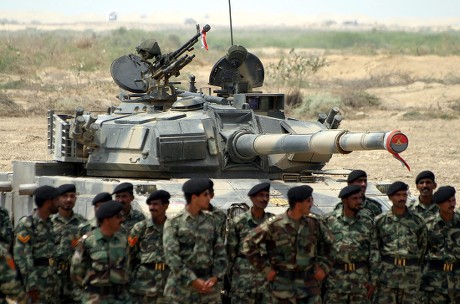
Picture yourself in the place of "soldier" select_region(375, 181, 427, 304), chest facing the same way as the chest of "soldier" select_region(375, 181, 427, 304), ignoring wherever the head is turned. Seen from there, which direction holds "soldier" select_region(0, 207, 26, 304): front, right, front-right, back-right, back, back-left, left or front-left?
front-right

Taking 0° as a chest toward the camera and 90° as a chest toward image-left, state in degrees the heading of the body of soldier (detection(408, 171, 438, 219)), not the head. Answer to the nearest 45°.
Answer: approximately 0°

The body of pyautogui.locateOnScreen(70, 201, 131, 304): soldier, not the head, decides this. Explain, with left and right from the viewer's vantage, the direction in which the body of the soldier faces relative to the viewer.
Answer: facing the viewer and to the right of the viewer

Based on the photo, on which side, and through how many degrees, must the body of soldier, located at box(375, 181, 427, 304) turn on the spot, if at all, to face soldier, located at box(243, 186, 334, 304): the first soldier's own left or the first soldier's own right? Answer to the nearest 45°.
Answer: approximately 45° to the first soldier's own right

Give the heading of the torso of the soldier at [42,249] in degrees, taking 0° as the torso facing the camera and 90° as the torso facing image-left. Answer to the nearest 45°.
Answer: approximately 315°

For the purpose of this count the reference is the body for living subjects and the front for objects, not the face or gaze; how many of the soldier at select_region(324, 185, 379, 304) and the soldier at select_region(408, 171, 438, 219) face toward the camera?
2

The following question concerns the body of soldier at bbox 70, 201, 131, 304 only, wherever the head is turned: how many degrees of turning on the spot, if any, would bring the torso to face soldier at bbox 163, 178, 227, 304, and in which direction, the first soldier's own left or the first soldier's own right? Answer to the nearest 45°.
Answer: approximately 45° to the first soldier's own left

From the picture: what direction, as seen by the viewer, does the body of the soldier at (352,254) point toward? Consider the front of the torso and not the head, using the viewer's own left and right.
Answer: facing the viewer

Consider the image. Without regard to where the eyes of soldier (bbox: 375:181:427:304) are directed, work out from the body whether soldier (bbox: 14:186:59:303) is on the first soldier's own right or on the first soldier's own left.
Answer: on the first soldier's own right
